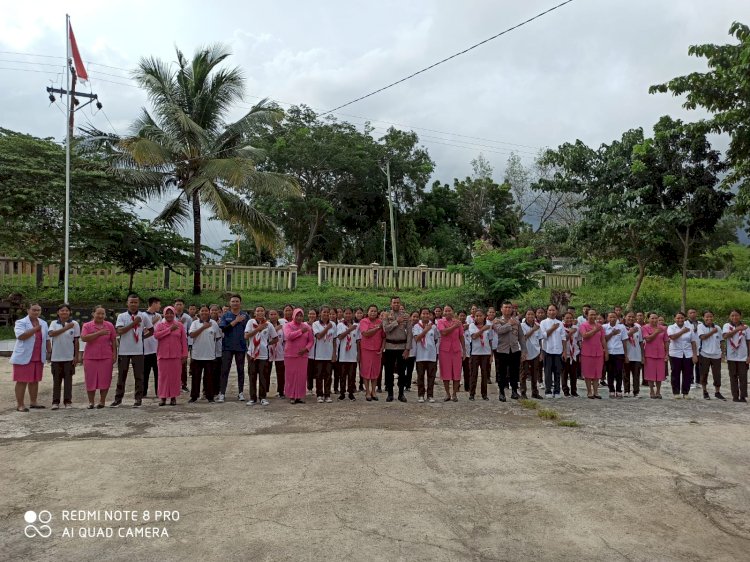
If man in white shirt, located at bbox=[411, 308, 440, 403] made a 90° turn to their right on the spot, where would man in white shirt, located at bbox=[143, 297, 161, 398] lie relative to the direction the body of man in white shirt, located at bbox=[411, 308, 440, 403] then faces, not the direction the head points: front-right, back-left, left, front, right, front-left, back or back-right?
front

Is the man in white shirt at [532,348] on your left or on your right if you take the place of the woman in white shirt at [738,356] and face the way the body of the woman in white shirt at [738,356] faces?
on your right

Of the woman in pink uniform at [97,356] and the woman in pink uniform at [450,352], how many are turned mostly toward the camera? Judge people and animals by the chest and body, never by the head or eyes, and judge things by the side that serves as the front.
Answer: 2

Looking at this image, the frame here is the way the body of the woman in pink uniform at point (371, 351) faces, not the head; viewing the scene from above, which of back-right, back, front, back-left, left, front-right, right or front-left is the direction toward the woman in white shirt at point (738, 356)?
left

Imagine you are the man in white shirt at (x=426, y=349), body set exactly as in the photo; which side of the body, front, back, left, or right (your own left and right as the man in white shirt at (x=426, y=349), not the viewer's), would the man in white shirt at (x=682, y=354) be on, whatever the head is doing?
left

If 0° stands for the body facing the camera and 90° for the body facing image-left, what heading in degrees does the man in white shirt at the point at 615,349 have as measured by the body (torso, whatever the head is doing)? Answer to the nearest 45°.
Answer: approximately 0°

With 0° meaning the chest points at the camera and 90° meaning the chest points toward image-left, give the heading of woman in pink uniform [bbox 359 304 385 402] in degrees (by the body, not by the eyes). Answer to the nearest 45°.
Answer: approximately 0°

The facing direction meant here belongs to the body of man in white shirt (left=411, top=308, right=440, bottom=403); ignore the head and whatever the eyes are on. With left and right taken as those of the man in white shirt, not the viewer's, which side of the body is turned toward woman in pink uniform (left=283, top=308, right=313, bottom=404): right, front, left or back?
right

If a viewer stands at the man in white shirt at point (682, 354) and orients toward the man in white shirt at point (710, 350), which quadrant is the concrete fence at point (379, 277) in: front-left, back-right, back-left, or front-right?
back-left
